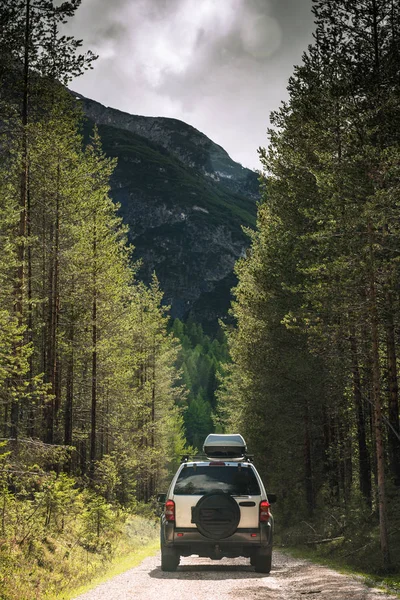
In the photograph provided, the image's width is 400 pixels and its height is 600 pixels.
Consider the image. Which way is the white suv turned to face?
away from the camera
